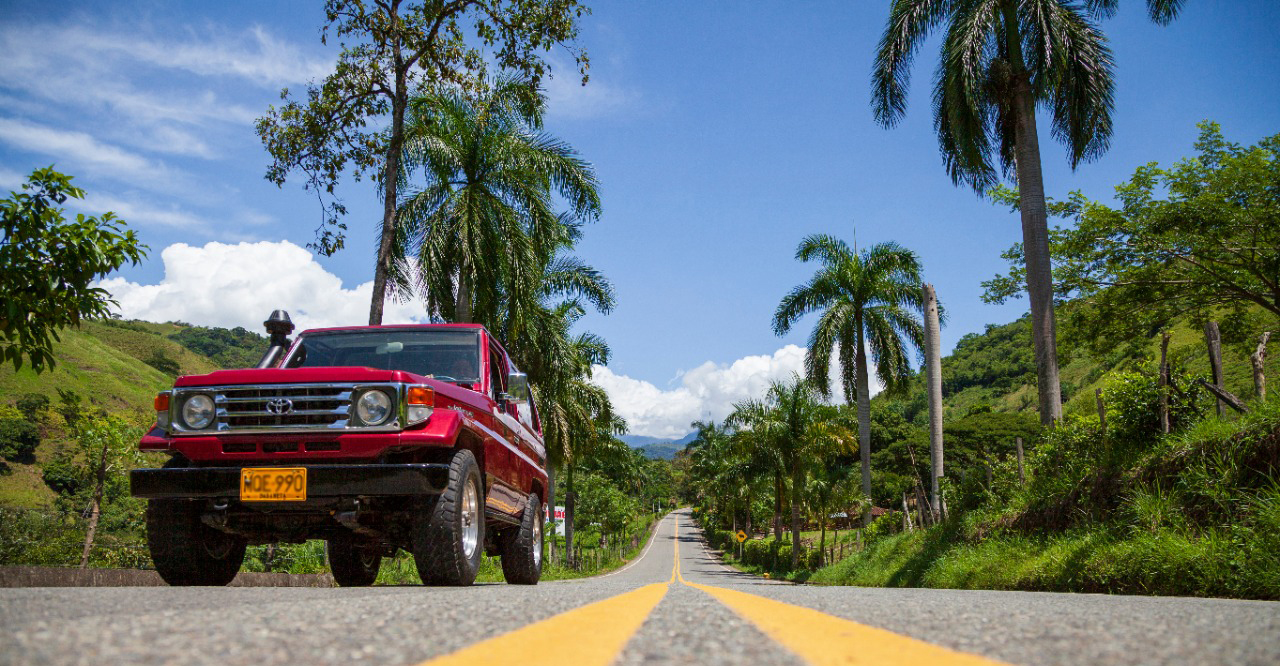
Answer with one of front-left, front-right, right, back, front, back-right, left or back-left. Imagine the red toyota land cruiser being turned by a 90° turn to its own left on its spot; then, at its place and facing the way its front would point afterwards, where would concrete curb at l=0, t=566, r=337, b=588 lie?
back

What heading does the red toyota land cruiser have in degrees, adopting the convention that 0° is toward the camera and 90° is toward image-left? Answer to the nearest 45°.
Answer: approximately 45°

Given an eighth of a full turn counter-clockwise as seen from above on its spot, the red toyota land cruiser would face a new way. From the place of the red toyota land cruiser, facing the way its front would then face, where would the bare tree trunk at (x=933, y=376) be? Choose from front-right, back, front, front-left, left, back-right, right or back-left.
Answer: back-left

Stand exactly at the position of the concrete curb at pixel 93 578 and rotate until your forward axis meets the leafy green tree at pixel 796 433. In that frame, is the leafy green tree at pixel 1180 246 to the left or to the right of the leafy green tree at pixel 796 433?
right

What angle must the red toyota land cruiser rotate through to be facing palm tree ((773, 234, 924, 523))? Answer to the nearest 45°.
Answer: approximately 180°

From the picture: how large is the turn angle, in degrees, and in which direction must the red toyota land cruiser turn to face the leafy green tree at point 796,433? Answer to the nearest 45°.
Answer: approximately 180°

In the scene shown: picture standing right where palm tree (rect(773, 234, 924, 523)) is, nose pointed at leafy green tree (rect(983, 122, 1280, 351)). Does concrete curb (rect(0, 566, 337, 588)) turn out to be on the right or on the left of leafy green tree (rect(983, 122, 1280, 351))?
right

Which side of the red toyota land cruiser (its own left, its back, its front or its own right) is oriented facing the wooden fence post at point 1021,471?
back

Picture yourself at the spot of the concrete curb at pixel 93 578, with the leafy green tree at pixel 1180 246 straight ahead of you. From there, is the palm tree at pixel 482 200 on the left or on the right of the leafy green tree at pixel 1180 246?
left

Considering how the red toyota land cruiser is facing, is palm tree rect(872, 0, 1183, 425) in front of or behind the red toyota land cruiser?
behind

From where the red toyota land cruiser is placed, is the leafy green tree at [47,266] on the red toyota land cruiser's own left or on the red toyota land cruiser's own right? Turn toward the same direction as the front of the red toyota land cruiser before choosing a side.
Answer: on the red toyota land cruiser's own right
